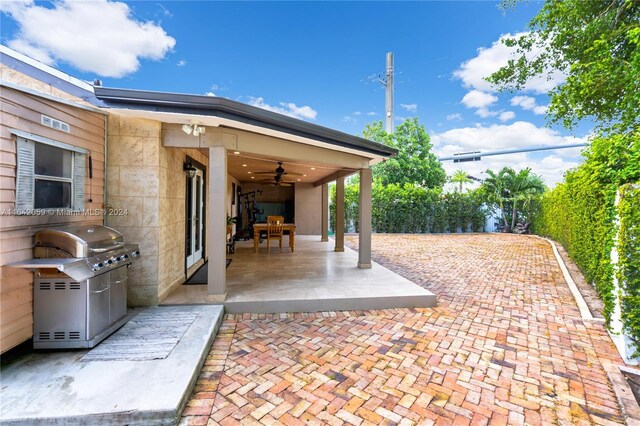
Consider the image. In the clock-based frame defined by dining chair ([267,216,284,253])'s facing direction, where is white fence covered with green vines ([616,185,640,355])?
The white fence covered with green vines is roughly at 5 o'clock from the dining chair.

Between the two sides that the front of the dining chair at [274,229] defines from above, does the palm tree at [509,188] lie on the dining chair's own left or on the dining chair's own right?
on the dining chair's own right

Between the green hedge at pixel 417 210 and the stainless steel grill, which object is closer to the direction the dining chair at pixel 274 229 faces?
the green hedge

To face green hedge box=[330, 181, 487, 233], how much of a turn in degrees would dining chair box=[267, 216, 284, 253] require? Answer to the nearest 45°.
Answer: approximately 45° to its right

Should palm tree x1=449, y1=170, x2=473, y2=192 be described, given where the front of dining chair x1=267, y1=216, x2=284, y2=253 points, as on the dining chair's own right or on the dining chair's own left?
on the dining chair's own right

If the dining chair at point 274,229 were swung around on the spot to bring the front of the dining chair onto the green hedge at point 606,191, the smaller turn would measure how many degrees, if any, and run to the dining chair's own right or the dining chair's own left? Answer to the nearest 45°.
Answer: approximately 135° to the dining chair's own right

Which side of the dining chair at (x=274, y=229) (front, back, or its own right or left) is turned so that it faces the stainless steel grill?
back

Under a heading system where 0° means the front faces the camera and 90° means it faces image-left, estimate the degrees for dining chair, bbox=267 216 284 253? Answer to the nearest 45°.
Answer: approximately 180°
